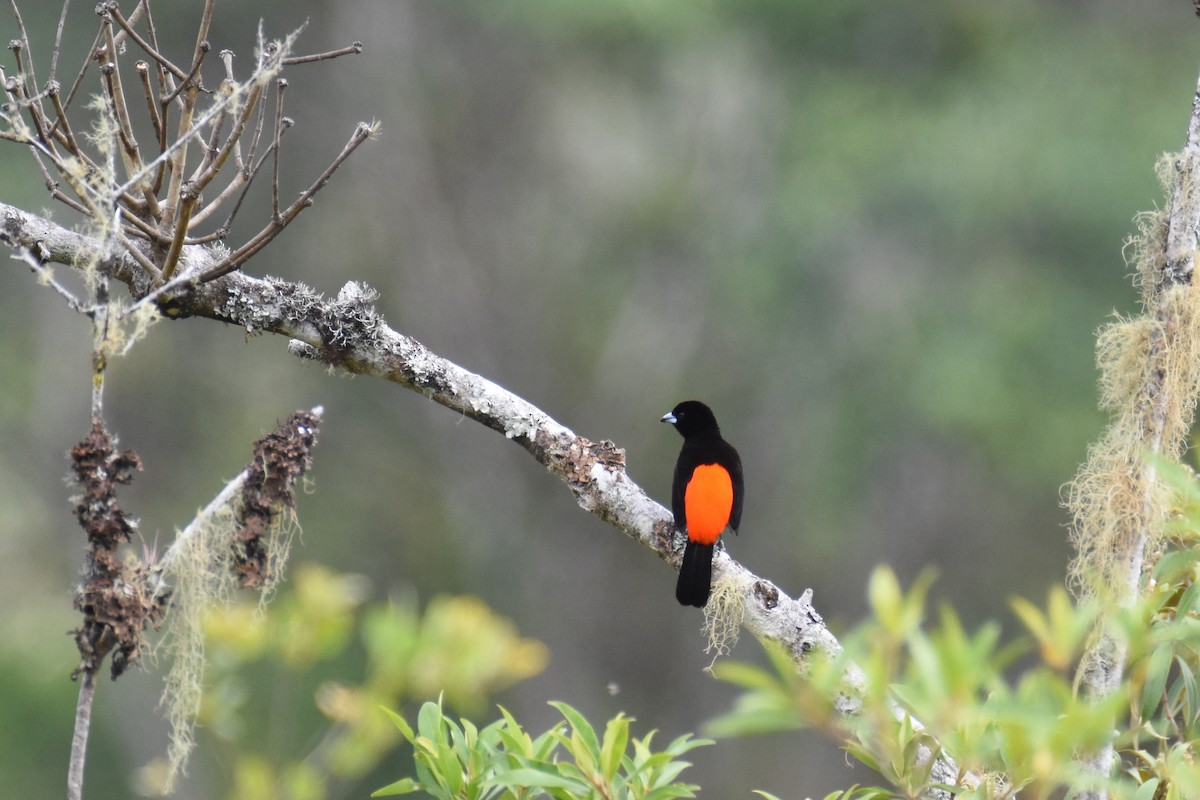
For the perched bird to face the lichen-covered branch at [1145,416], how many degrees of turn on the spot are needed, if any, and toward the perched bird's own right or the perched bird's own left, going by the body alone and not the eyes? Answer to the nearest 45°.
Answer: approximately 135° to the perched bird's own right

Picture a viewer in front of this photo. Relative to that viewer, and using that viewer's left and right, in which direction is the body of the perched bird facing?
facing away from the viewer
